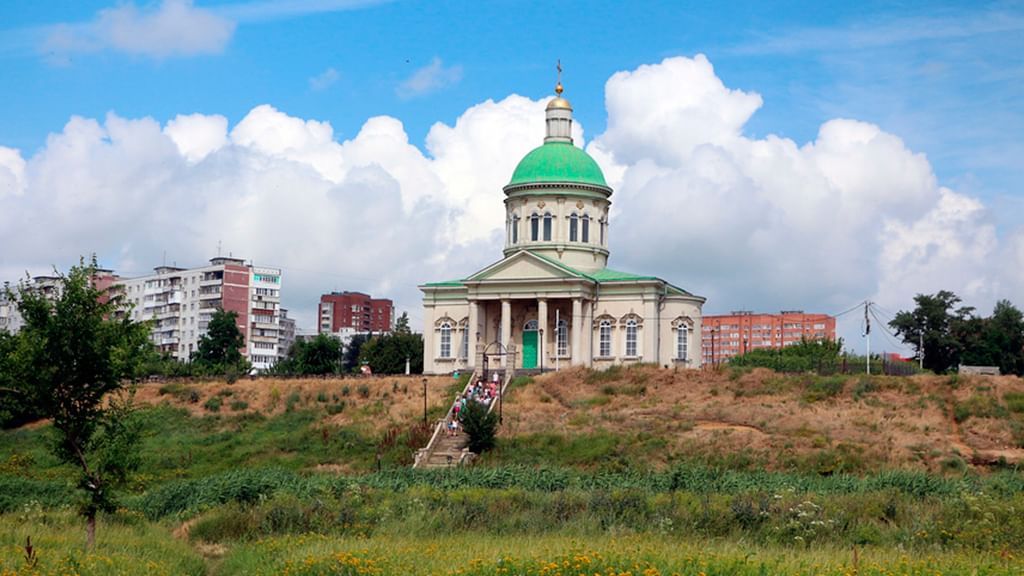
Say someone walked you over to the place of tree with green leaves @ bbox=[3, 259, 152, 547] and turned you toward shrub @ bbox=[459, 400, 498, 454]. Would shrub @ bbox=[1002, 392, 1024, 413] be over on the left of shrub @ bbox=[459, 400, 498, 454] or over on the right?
right

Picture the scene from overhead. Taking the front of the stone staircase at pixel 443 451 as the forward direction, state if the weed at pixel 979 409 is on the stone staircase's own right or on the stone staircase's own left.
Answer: on the stone staircase's own left

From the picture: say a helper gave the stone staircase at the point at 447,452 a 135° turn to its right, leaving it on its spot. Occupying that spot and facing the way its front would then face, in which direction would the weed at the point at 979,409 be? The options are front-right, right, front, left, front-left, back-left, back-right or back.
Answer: right

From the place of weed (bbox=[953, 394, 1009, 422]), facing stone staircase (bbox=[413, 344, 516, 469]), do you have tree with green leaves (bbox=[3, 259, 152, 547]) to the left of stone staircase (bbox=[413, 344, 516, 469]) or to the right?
left

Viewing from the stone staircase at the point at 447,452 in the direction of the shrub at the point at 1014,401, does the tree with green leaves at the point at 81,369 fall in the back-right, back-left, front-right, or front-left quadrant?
back-right

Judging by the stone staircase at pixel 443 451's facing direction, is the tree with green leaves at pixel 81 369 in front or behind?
in front
